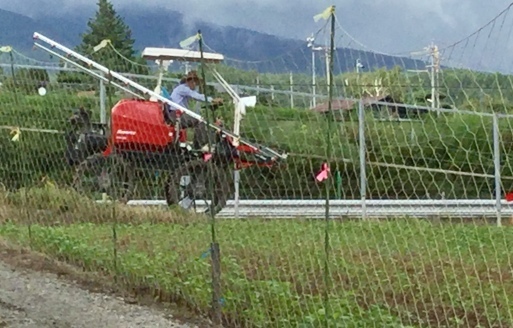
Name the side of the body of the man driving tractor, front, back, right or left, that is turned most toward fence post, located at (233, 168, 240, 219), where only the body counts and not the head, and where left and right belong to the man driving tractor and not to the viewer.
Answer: front

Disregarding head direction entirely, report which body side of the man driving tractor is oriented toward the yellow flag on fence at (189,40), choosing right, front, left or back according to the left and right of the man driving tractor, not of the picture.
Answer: right

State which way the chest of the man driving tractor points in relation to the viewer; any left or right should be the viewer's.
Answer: facing to the right of the viewer

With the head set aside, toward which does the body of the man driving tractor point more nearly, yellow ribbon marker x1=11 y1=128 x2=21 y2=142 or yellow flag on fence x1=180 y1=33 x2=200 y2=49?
the yellow flag on fence

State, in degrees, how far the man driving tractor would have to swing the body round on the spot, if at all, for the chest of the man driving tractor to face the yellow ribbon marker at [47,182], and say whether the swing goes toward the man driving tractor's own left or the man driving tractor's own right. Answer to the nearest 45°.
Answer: approximately 180°

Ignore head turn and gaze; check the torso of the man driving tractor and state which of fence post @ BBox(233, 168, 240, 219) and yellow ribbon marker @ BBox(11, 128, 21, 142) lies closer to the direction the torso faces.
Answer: the fence post
